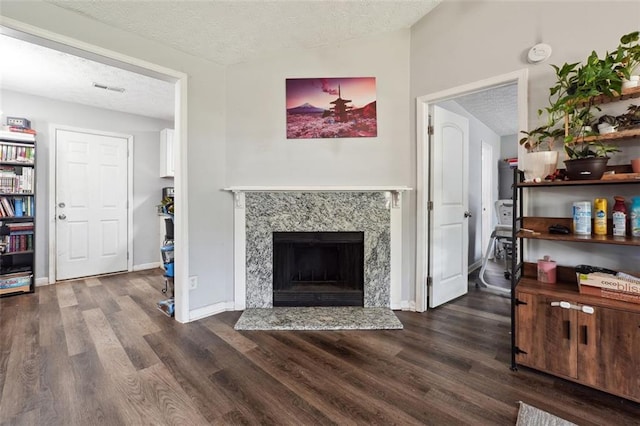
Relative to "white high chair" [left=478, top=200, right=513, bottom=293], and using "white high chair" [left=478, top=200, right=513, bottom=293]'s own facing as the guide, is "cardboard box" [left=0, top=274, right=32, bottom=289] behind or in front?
in front

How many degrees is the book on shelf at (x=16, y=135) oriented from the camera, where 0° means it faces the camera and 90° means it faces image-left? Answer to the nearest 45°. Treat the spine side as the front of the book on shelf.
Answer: approximately 0°

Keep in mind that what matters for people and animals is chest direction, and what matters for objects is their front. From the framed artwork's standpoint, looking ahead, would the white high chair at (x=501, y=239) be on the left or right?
on its left

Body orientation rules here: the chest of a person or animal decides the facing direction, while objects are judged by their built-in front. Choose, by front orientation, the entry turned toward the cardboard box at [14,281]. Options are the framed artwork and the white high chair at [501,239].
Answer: the white high chair

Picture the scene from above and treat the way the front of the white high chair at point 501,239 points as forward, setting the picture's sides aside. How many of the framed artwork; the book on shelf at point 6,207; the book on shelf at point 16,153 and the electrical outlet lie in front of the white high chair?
4

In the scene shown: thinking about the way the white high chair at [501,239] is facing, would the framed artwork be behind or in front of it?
in front

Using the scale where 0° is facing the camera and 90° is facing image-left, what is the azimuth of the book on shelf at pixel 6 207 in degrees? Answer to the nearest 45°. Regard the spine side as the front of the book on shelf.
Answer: approximately 0°

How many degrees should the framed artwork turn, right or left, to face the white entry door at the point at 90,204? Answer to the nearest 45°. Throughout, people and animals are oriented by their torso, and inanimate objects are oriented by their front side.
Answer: approximately 90° to its right

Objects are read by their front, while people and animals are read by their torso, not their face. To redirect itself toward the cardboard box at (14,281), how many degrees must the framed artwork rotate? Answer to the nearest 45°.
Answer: approximately 90° to its right
